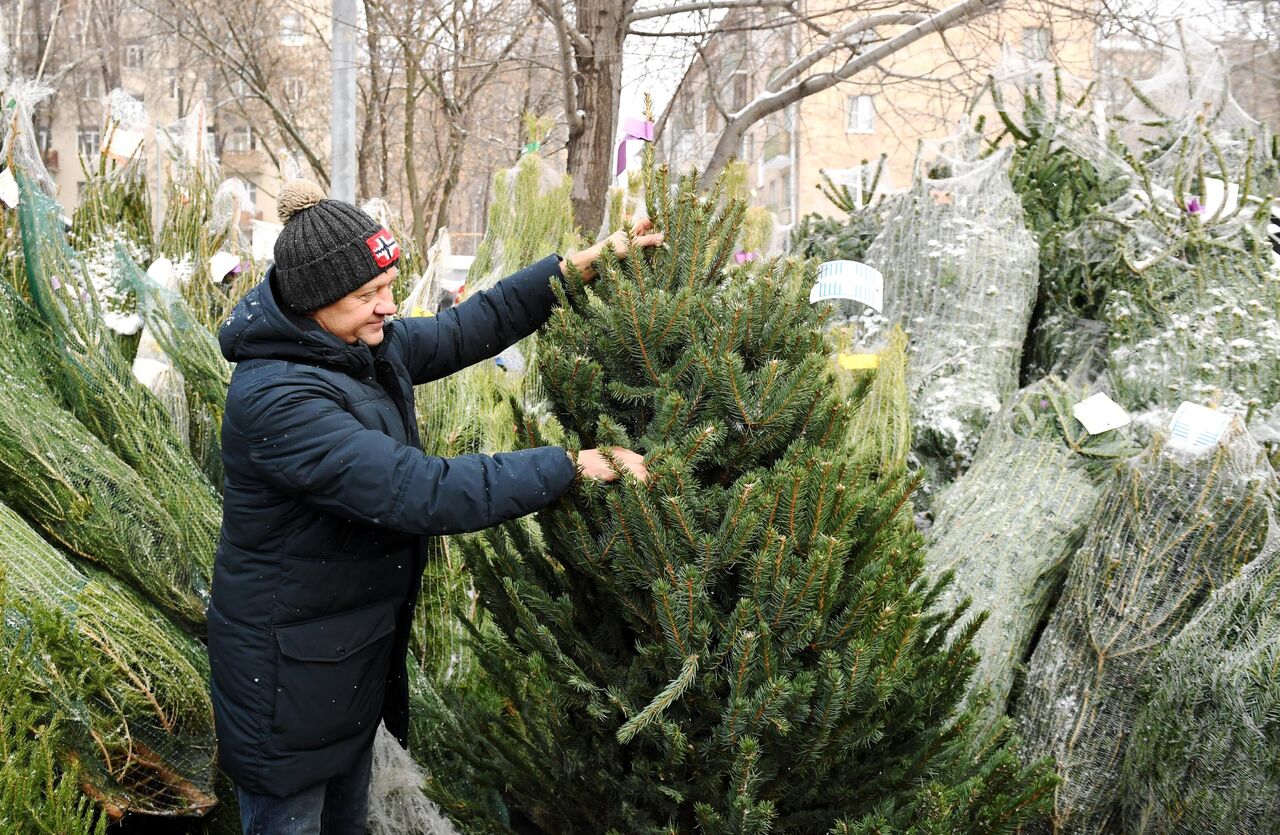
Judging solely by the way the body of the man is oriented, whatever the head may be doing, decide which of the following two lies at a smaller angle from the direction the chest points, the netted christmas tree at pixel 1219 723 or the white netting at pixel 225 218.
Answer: the netted christmas tree

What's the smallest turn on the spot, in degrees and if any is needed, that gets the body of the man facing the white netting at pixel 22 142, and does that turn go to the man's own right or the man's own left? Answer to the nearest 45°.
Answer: approximately 135° to the man's own left

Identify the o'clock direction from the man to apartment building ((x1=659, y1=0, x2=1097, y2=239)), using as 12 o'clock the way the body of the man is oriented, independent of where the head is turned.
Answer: The apartment building is roughly at 10 o'clock from the man.

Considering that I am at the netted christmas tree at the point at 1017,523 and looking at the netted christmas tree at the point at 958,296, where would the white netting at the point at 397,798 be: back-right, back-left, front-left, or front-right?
back-left

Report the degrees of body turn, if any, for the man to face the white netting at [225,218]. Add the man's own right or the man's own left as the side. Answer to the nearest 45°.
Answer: approximately 90° to the man's own left

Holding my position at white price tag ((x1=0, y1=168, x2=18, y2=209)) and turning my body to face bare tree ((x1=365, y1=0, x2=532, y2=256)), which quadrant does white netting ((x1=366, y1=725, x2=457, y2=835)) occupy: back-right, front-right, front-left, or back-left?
back-right

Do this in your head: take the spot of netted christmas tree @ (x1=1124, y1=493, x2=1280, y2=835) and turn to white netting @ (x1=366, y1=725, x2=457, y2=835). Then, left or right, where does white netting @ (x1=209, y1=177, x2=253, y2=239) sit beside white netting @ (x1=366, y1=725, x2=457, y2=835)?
right

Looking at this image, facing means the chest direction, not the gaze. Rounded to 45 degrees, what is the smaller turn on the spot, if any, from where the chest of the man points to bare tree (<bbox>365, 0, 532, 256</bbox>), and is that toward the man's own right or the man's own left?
approximately 90° to the man's own left

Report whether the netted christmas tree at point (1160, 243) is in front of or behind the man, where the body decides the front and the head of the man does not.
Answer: in front

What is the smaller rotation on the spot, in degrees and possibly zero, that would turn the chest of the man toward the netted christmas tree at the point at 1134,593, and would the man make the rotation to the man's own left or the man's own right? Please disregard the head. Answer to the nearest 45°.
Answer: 0° — they already face it

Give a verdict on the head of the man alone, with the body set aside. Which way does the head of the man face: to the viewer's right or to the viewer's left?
to the viewer's right

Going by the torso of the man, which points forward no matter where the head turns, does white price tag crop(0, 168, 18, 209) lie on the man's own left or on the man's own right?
on the man's own left

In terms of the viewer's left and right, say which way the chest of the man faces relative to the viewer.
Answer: facing to the right of the viewer
